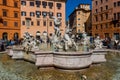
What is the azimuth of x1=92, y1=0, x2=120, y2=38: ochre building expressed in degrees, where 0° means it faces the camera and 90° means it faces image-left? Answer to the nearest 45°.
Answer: approximately 45°
